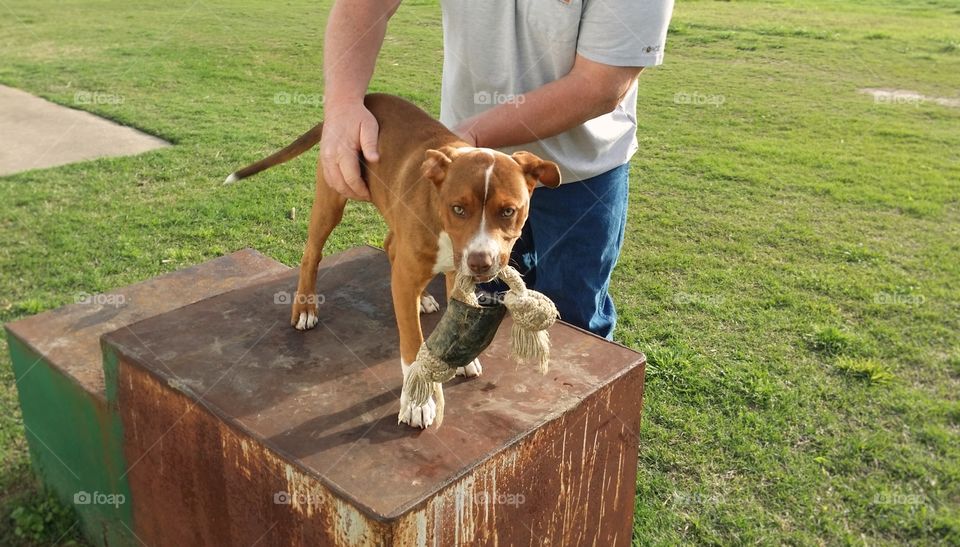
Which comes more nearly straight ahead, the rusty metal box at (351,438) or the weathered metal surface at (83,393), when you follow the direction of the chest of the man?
the rusty metal box

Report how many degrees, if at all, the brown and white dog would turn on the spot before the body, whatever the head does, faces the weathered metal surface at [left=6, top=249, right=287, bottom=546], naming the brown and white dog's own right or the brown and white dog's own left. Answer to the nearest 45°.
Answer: approximately 180°

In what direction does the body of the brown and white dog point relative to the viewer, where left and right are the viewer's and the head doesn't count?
facing the viewer and to the right of the viewer

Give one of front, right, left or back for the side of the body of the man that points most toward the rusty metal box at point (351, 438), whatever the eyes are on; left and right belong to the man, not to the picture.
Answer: front

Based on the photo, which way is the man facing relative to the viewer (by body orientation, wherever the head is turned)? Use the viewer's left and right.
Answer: facing the viewer and to the left of the viewer
